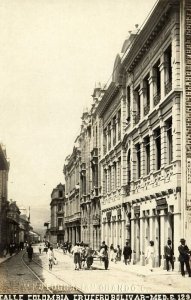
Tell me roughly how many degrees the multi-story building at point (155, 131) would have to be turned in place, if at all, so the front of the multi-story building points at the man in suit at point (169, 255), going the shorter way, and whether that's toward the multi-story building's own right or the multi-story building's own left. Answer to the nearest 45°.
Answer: approximately 90° to the multi-story building's own left

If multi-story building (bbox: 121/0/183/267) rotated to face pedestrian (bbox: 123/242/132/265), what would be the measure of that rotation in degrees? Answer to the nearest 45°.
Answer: approximately 90° to its right

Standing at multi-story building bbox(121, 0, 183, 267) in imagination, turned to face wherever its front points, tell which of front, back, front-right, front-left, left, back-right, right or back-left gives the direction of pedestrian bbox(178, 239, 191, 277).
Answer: left

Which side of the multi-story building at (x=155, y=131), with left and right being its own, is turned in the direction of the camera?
left
